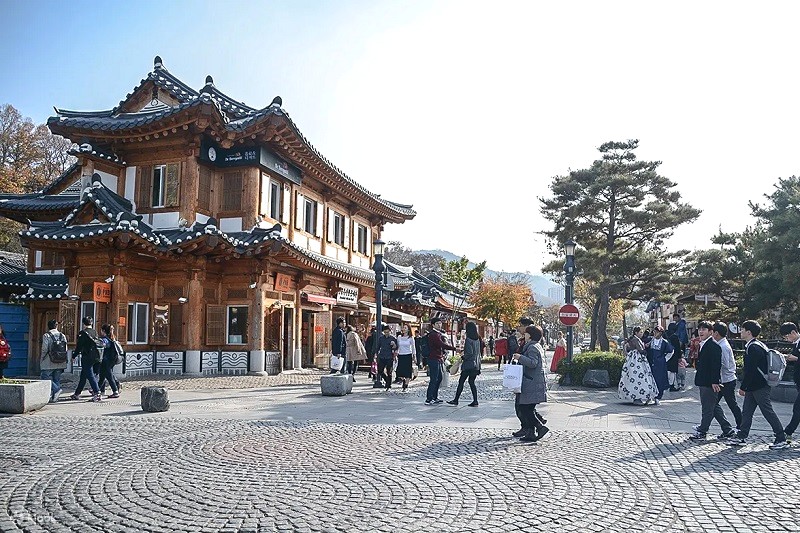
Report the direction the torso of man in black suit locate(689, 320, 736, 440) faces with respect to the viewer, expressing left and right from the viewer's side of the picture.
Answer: facing to the left of the viewer

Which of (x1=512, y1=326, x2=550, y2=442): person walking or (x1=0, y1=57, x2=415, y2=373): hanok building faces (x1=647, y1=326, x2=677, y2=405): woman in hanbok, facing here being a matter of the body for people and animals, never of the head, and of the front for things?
the hanok building

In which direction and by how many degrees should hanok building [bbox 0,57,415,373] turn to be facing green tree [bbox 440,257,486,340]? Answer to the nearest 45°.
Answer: approximately 90° to its left

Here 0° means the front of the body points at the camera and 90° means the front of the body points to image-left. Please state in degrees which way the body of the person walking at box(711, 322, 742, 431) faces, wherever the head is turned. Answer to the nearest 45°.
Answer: approximately 90°

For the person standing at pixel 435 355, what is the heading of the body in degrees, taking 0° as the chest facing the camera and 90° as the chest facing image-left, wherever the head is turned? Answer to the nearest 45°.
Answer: approximately 270°

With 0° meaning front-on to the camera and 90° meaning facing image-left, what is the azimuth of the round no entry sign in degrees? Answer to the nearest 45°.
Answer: approximately 0°

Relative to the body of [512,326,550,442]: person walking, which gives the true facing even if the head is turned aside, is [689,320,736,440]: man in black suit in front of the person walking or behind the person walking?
behind

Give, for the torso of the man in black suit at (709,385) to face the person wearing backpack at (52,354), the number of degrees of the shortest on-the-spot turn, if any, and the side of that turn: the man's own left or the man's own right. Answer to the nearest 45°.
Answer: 0° — they already face them

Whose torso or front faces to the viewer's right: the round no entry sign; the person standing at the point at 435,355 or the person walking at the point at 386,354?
the person standing at the point at 435,355

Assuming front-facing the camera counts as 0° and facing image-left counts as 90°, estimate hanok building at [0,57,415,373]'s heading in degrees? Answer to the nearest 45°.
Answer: approximately 315°

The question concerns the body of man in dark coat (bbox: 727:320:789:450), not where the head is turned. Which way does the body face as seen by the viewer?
to the viewer's left

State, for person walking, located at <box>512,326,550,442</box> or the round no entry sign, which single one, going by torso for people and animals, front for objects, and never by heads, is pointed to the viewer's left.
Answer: the person walking

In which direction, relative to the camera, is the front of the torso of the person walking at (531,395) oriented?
to the viewer's left

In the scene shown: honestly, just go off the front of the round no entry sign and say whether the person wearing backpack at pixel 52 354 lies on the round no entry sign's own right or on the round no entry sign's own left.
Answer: on the round no entry sign's own right

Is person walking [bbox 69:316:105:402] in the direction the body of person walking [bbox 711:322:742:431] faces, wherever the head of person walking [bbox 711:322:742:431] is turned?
yes
